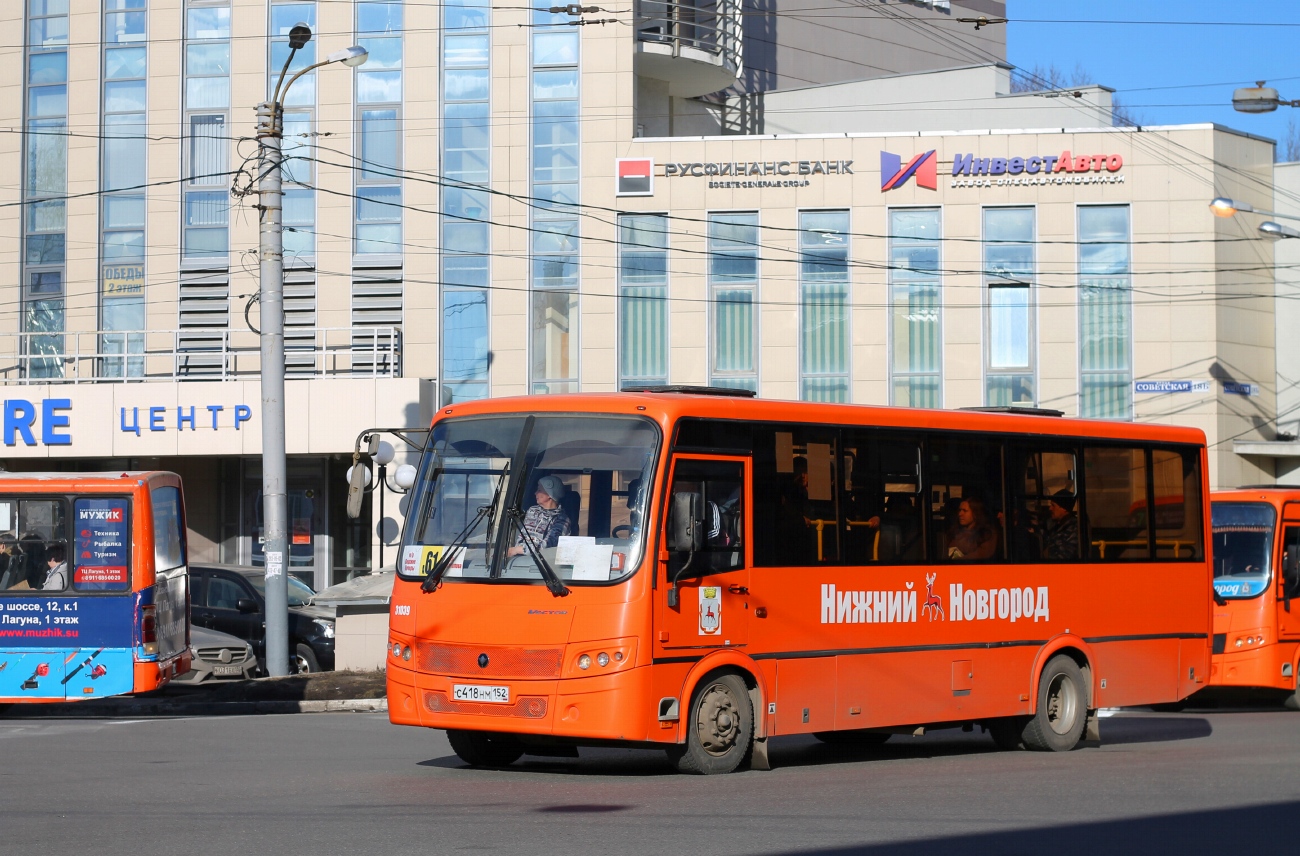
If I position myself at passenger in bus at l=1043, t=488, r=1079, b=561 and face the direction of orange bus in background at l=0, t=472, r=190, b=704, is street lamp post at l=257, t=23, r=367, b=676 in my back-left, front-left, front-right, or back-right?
front-right

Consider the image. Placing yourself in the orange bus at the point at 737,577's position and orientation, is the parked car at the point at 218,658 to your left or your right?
on your right

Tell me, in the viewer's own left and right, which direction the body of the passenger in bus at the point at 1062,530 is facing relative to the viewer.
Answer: facing to the left of the viewer

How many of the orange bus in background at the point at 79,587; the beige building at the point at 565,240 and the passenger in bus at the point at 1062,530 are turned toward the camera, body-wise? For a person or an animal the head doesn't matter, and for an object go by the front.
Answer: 1

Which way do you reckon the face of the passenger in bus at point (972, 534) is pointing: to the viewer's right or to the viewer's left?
to the viewer's left

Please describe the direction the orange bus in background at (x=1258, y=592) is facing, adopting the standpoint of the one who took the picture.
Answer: facing the viewer and to the left of the viewer

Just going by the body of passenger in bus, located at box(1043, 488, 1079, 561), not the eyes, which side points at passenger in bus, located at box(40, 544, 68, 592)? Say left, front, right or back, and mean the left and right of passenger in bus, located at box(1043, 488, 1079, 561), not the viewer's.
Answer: front
